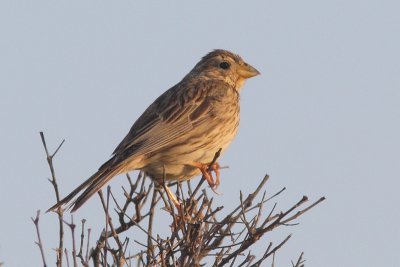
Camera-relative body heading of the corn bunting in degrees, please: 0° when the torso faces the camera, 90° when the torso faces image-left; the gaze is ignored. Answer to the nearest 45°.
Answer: approximately 270°
